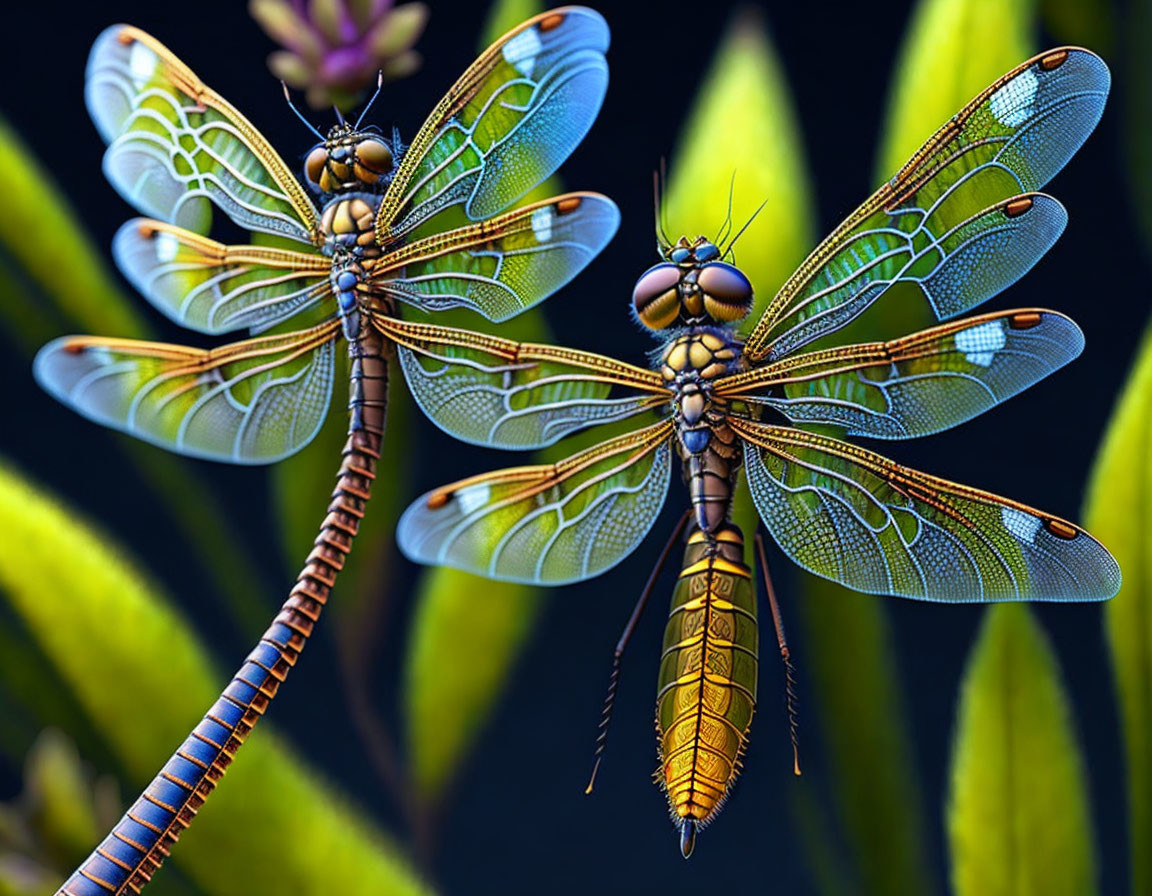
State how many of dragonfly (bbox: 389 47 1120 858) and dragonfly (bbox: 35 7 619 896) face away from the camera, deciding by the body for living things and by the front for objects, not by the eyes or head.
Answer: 2

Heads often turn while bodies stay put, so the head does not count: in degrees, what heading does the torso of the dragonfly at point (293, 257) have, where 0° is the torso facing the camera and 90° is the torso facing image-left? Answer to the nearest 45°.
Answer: approximately 180°
